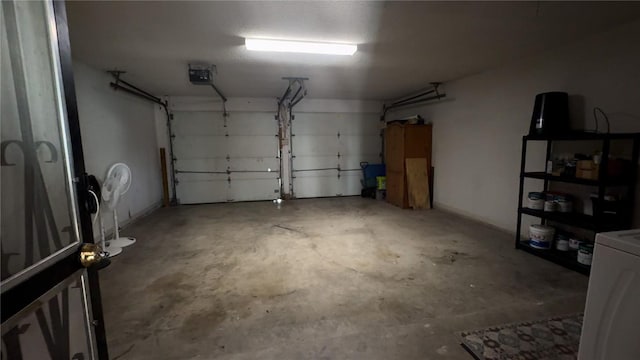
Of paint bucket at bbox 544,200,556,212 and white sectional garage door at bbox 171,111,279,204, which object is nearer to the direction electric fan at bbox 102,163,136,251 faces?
the paint bucket

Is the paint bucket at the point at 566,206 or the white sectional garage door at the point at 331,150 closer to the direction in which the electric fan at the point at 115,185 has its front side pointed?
the paint bucket

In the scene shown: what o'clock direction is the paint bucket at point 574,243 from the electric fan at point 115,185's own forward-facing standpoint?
The paint bucket is roughly at 12 o'clock from the electric fan.

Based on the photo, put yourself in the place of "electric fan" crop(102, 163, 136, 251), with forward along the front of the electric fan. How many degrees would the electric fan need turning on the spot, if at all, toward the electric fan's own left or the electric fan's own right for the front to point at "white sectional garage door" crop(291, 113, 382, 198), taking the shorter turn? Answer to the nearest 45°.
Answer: approximately 45° to the electric fan's own left

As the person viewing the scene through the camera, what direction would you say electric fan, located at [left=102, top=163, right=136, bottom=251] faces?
facing the viewer and to the right of the viewer

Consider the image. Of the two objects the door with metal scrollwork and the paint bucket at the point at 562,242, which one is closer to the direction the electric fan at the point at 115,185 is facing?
the paint bucket

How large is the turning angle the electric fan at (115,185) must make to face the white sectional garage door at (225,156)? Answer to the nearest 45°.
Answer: approximately 90° to its left

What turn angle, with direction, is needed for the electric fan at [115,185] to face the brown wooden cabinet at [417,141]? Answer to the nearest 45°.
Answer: approximately 45° to its left

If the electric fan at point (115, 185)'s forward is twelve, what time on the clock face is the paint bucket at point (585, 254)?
The paint bucket is roughly at 12 o'clock from the electric fan.

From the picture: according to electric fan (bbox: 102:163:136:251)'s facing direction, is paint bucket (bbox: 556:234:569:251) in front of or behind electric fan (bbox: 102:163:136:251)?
in front

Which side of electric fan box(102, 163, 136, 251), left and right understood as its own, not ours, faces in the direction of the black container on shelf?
front

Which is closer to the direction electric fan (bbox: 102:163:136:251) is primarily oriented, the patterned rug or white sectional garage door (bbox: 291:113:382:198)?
the patterned rug

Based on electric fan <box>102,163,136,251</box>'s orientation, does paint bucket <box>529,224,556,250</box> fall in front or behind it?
in front
